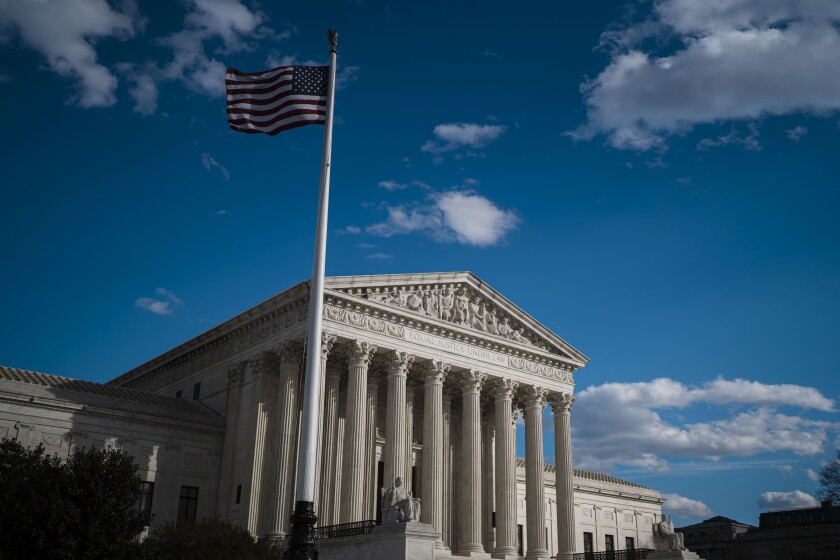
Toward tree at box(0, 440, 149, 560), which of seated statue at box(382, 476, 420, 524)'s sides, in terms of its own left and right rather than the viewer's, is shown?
right

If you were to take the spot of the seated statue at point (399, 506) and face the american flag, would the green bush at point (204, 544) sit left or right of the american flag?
right

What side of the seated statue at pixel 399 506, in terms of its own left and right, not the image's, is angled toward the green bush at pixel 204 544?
right

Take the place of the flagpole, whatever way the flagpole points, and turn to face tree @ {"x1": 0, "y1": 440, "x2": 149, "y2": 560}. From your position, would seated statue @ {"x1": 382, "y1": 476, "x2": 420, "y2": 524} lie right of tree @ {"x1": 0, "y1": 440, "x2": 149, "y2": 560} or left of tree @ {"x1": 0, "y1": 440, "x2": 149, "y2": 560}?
right

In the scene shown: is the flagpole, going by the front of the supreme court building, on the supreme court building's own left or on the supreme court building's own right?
on the supreme court building's own right

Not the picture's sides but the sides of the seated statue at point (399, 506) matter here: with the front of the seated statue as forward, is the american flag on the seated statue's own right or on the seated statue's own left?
on the seated statue's own right

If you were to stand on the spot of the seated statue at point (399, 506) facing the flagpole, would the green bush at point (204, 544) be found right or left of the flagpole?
right

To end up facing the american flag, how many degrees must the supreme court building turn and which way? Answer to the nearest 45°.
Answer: approximately 45° to its right

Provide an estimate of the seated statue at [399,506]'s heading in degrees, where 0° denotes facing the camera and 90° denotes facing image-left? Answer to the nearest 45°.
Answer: approximately 315°

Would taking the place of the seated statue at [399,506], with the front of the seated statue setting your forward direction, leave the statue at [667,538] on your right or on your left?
on your left

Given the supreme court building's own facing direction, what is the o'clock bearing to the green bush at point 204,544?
The green bush is roughly at 2 o'clock from the supreme court building.

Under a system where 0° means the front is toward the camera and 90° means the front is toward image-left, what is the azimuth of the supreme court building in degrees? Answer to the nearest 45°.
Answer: approximately 315°
